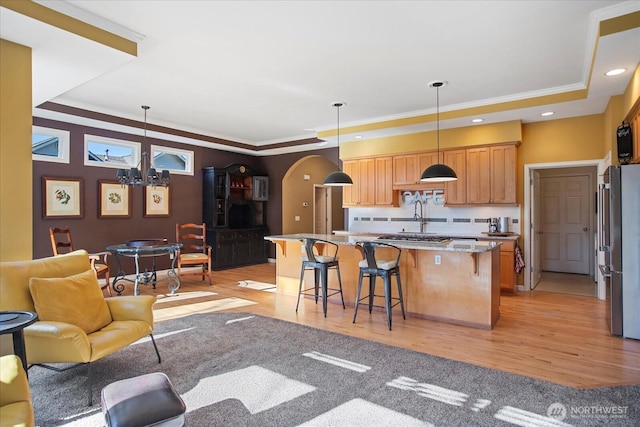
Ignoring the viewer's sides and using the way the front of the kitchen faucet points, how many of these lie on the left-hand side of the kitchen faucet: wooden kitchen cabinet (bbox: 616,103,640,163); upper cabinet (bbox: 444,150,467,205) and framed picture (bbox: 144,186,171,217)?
2

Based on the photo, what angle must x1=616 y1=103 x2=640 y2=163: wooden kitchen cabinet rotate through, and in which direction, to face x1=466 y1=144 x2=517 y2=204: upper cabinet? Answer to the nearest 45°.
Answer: approximately 45° to its right

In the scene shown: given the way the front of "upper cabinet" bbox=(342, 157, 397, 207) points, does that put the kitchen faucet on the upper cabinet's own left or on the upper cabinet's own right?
on the upper cabinet's own left

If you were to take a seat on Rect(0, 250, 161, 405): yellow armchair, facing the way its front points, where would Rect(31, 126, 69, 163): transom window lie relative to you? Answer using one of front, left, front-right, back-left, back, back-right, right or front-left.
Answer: back-left

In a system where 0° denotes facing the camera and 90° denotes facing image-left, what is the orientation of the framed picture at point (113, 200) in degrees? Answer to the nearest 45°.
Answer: approximately 0°

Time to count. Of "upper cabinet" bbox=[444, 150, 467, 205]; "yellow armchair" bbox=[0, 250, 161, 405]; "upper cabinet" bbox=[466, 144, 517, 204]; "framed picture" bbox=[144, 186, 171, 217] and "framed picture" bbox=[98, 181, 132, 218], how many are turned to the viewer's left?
0

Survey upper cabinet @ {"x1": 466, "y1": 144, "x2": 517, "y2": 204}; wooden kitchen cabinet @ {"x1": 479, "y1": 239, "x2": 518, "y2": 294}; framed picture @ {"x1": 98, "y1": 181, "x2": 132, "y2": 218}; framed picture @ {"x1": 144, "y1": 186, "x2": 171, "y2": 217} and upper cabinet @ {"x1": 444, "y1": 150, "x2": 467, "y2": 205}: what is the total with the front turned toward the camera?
5

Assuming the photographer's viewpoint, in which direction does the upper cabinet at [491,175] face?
facing the viewer

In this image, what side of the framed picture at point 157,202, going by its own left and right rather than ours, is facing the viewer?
front

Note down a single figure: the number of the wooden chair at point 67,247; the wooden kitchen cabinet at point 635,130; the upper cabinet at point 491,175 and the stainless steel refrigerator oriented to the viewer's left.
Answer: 2

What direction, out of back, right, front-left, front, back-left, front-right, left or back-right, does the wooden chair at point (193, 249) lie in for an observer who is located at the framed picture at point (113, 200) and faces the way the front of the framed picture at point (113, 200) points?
left

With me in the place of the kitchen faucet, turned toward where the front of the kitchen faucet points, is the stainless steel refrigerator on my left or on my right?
on my left

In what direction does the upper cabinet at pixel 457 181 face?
toward the camera

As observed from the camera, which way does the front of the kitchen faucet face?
facing the viewer and to the left of the viewer

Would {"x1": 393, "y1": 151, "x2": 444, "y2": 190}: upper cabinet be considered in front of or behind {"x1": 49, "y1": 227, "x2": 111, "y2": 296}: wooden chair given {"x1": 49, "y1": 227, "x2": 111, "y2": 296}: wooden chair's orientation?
in front

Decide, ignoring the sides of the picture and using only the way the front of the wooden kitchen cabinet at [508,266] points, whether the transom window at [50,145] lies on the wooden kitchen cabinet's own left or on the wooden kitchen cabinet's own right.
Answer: on the wooden kitchen cabinet's own right

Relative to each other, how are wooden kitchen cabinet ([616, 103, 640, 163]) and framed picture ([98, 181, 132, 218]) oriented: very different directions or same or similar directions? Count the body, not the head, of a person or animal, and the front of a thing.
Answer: very different directions

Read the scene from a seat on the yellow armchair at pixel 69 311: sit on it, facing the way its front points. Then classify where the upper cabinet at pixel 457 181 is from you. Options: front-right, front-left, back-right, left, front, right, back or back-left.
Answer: front-left

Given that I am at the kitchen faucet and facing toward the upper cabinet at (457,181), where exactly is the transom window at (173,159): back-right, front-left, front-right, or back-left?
back-right

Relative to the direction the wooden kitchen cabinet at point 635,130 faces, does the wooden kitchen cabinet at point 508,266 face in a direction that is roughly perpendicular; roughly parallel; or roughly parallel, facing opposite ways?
roughly perpendicular
